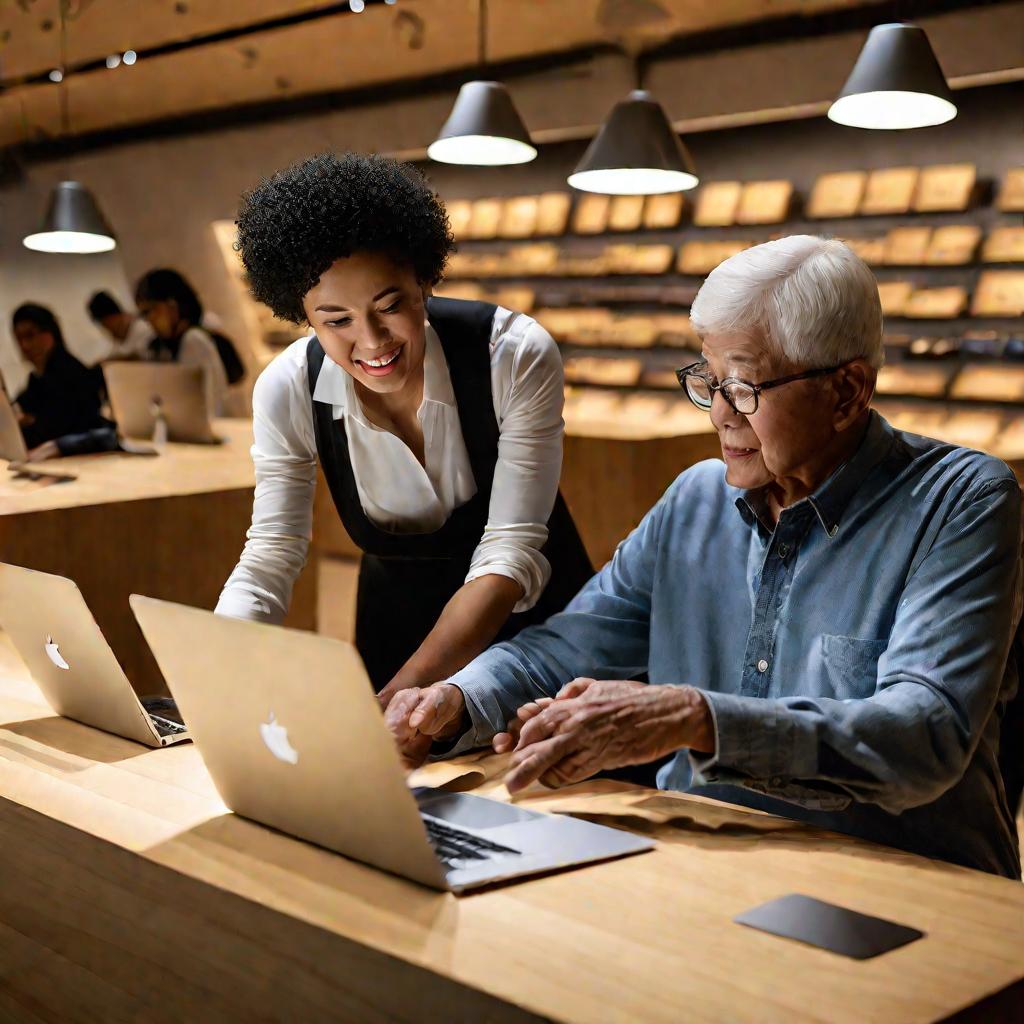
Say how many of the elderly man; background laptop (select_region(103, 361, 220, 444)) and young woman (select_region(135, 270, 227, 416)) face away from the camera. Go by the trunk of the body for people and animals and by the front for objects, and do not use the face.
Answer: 1

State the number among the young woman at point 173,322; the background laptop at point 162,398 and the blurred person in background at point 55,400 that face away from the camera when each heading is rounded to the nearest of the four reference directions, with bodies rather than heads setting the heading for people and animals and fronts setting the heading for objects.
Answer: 1

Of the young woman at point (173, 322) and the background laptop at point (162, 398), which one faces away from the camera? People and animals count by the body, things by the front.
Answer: the background laptop

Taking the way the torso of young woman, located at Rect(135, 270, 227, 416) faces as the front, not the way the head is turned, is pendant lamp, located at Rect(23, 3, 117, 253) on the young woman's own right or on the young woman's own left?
on the young woman's own right

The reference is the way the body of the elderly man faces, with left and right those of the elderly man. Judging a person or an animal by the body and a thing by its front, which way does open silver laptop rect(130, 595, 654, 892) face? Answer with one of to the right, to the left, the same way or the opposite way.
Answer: the opposite way

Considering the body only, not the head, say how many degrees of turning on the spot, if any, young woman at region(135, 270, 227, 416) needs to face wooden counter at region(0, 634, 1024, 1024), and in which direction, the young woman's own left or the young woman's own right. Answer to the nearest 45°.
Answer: approximately 45° to the young woman's own left

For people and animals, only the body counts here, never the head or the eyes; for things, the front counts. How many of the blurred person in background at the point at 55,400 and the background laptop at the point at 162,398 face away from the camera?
1

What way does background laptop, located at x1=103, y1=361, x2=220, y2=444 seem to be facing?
away from the camera

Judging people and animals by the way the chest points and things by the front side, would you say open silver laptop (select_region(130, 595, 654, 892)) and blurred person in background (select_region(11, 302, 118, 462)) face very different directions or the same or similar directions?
very different directions

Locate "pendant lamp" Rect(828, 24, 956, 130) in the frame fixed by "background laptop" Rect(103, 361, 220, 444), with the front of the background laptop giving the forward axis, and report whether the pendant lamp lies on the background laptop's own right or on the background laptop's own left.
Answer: on the background laptop's own right

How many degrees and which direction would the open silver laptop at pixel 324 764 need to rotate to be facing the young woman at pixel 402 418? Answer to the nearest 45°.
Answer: approximately 45° to its left

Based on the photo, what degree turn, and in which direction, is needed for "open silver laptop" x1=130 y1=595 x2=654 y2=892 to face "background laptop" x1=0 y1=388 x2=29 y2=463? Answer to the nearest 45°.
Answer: approximately 45° to its left

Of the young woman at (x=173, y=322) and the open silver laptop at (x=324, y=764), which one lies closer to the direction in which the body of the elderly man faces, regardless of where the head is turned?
the open silver laptop

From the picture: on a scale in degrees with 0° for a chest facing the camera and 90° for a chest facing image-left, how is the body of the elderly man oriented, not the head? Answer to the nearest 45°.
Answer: approximately 45°

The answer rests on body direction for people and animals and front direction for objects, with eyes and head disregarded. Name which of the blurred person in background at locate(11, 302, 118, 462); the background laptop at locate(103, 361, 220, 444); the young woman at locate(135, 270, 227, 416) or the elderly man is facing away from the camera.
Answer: the background laptop

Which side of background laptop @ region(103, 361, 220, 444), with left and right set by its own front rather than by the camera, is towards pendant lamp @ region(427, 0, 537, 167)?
right

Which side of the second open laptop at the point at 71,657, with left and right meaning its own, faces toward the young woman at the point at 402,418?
front
